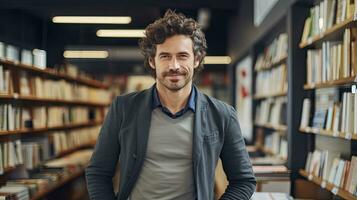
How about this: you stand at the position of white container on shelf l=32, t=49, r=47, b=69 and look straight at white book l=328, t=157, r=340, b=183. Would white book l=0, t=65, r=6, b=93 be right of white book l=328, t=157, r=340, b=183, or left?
right

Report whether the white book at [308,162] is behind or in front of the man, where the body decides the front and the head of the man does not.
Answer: behind

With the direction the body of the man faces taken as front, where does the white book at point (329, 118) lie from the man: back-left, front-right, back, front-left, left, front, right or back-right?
back-left

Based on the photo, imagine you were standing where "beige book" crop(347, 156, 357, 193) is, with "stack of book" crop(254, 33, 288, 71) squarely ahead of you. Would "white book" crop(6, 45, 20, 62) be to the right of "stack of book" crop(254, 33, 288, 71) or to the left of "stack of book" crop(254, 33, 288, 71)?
left

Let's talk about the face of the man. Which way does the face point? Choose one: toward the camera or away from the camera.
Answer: toward the camera

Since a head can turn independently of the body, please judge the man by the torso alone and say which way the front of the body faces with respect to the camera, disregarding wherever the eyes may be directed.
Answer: toward the camera

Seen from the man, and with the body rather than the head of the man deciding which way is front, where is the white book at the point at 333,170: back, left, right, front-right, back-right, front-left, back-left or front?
back-left

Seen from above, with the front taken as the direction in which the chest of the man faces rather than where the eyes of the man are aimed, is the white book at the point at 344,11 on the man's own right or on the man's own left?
on the man's own left

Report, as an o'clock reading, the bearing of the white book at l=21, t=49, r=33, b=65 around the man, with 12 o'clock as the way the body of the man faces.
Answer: The white book is roughly at 5 o'clock from the man.

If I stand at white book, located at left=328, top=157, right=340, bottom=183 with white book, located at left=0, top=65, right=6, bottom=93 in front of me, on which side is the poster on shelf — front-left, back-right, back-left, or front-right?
front-right

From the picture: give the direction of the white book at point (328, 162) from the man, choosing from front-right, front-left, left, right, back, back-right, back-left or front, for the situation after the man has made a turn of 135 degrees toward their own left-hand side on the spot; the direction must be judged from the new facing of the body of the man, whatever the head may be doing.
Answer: front
